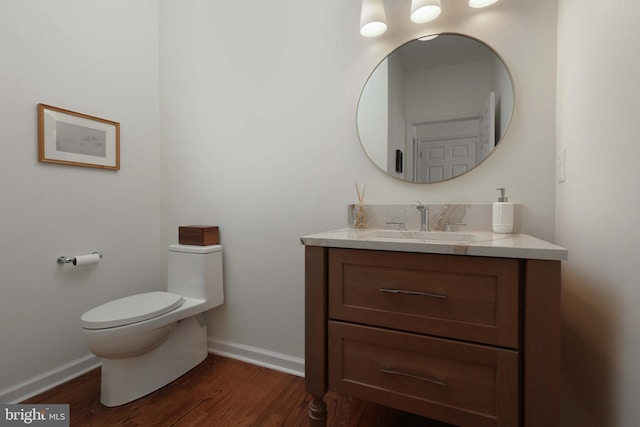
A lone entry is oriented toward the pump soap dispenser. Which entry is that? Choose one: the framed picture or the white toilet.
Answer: the framed picture

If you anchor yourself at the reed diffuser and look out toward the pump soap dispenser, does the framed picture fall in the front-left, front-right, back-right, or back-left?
back-right

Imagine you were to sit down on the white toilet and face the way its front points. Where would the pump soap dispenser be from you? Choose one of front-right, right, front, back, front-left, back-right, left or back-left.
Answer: left

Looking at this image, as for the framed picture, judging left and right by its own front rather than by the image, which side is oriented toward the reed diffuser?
front

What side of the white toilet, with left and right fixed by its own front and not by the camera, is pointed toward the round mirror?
left

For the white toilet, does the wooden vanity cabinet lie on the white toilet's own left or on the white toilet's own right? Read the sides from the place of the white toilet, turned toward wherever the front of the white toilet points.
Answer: on the white toilet's own left

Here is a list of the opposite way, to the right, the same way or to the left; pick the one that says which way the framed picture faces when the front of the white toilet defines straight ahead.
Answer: to the left

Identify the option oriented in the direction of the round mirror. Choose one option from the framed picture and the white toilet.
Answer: the framed picture

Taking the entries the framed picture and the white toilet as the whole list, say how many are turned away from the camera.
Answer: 0
